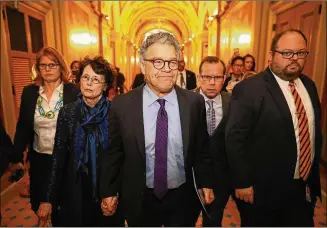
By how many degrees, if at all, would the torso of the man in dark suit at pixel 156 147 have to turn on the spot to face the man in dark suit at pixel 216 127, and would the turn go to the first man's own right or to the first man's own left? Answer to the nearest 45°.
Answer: approximately 135° to the first man's own left

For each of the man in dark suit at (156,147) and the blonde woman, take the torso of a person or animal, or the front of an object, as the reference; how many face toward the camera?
2

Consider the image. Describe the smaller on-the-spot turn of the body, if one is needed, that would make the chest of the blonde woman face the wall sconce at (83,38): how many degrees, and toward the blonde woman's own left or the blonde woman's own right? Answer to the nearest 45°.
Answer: approximately 180°

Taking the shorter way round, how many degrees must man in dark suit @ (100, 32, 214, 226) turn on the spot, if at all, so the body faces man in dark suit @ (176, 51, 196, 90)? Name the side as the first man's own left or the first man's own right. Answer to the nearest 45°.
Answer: approximately 180°

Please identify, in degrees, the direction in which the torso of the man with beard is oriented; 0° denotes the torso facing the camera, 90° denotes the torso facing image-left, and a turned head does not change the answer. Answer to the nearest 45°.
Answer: approximately 315°

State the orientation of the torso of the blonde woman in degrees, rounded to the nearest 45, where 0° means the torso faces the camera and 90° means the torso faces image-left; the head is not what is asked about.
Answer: approximately 0°

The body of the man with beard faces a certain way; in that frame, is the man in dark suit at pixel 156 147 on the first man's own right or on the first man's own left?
on the first man's own right

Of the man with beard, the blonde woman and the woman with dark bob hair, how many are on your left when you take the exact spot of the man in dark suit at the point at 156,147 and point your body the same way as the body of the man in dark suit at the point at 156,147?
1
